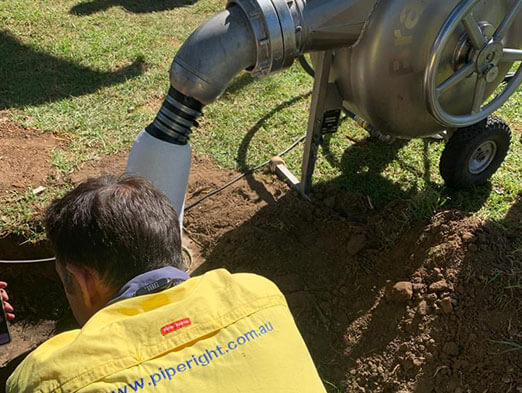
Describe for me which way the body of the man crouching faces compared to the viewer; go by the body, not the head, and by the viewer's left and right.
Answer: facing away from the viewer and to the left of the viewer

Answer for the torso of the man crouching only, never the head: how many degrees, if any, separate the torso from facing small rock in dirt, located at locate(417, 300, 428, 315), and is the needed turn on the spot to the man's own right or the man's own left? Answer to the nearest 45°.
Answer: approximately 90° to the man's own right

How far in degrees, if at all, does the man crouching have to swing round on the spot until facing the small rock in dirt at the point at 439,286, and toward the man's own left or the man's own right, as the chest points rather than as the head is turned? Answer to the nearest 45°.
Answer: approximately 90° to the man's own right

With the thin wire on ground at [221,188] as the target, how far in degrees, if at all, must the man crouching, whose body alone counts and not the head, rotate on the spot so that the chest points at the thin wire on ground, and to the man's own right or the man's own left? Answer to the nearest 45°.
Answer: approximately 45° to the man's own right

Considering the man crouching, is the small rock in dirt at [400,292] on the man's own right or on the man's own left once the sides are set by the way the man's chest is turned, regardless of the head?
on the man's own right

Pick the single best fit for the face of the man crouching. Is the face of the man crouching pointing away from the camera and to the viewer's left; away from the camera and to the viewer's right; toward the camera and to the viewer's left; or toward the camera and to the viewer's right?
away from the camera and to the viewer's left

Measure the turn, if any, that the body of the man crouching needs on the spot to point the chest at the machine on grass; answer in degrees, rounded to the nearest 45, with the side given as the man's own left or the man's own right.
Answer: approximately 90° to the man's own right

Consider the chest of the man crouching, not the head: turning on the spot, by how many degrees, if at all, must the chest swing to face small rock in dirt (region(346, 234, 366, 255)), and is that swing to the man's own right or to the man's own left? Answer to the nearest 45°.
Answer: approximately 90° to the man's own right

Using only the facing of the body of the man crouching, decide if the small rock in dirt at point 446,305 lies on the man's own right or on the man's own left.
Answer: on the man's own right

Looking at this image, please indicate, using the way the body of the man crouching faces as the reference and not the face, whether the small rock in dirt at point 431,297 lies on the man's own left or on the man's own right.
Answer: on the man's own right

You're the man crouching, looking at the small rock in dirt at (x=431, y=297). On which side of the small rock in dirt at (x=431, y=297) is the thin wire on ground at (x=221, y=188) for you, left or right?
left
